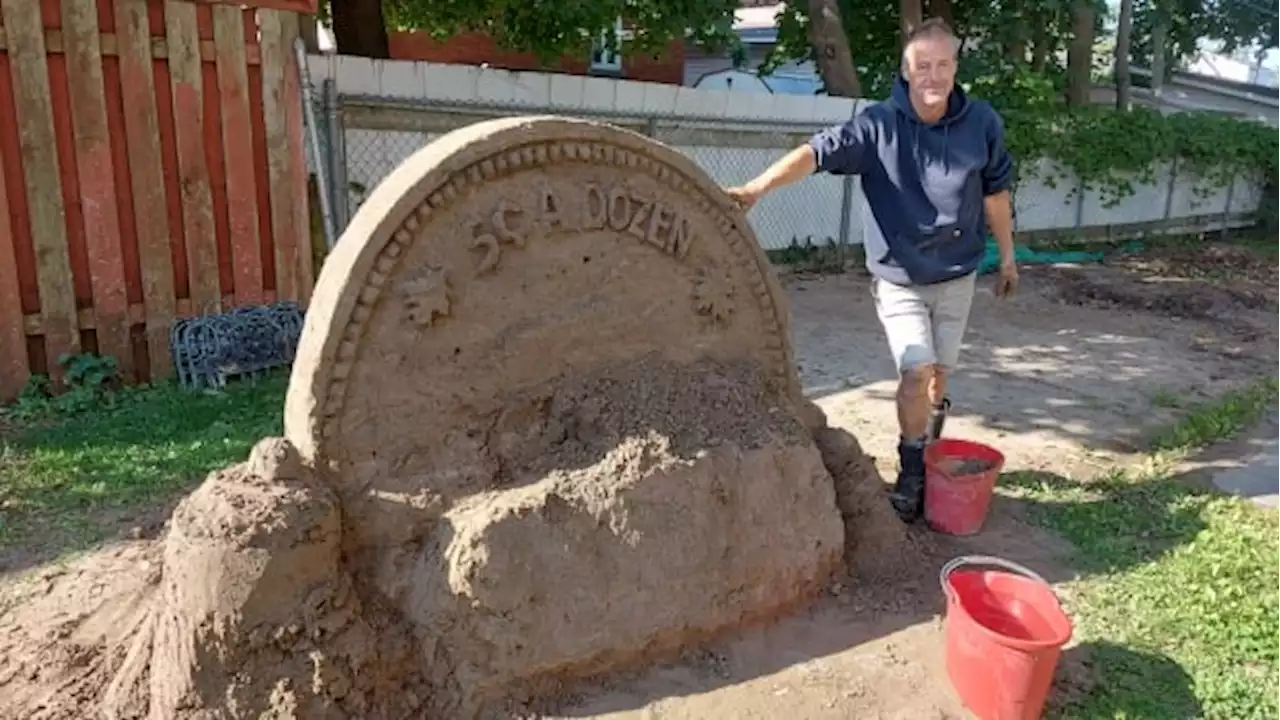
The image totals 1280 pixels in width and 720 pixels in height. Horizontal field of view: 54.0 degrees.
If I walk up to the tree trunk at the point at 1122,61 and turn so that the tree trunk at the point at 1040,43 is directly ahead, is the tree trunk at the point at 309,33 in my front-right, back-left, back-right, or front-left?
front-left

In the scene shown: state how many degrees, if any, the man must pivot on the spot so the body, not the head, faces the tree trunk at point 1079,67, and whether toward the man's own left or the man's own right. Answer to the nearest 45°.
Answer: approximately 180°

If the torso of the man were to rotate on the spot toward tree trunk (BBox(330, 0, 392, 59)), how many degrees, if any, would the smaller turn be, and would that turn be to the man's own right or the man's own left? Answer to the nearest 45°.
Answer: approximately 135° to the man's own right

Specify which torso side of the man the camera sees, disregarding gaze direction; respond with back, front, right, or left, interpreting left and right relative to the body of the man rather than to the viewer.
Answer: front

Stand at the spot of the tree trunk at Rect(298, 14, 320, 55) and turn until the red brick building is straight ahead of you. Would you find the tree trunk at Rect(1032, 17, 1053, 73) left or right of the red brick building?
right

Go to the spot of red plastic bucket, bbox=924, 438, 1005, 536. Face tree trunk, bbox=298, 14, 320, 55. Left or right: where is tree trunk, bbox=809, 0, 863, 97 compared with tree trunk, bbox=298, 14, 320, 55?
right

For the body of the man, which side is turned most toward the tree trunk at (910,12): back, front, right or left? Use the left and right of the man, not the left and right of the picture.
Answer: back

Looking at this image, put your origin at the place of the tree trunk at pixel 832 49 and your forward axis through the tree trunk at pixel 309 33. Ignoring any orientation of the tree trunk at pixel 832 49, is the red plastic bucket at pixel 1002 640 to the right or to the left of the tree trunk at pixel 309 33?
left

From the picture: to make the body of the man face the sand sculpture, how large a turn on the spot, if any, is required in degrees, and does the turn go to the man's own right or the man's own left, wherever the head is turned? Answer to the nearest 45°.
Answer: approximately 45° to the man's own right

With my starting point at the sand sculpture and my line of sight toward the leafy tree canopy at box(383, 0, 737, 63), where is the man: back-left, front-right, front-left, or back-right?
front-right

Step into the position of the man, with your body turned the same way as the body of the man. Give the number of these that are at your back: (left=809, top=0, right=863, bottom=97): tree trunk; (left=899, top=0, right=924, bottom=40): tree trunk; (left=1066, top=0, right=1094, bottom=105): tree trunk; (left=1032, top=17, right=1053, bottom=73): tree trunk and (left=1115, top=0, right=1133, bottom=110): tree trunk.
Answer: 5

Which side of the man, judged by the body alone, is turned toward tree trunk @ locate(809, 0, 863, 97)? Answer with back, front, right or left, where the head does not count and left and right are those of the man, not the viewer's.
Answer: back

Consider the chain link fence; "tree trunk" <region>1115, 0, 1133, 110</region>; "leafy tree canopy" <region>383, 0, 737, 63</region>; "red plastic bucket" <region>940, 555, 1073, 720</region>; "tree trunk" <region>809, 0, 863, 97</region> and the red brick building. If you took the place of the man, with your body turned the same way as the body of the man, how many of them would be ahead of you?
1

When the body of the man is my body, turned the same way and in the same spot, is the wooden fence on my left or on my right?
on my right
